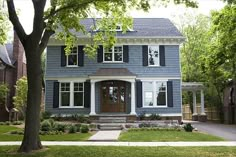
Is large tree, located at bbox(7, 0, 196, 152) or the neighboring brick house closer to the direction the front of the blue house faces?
the large tree

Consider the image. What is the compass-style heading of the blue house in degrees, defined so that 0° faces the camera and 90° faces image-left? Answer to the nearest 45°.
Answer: approximately 0°

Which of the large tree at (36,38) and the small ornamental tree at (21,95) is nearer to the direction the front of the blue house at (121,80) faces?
the large tree

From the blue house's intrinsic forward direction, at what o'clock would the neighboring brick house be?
The neighboring brick house is roughly at 4 o'clock from the blue house.

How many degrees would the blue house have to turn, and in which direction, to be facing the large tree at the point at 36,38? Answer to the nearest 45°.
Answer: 0° — it already faces it

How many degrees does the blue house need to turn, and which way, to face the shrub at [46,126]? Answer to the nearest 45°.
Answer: approximately 45° to its right
